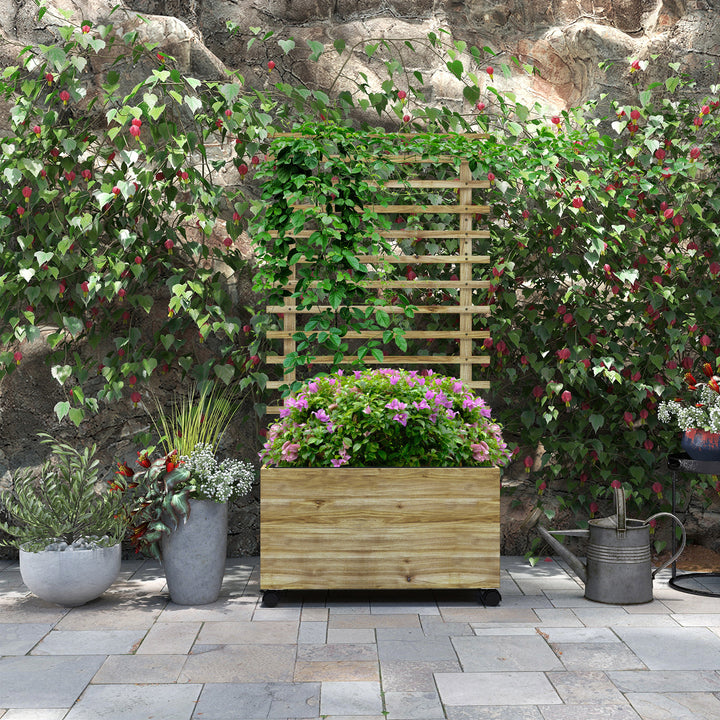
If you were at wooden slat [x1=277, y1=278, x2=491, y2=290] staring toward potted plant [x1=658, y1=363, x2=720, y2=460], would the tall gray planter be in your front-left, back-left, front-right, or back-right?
back-right

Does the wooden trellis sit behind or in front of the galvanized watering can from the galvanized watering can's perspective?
in front

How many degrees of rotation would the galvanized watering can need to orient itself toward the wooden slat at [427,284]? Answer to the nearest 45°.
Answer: approximately 45° to its right

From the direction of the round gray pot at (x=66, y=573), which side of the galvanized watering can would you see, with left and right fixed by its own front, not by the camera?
front

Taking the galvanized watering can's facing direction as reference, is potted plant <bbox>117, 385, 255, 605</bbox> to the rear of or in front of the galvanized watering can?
in front

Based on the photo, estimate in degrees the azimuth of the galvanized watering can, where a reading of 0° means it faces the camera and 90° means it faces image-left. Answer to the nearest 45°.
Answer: approximately 90°

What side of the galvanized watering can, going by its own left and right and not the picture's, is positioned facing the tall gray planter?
front
